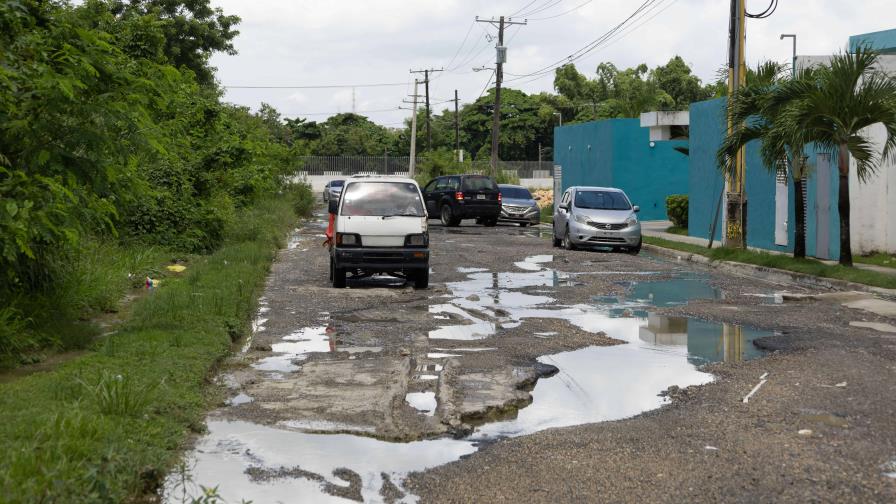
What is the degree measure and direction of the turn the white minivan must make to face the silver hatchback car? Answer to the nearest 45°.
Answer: approximately 135° to its left

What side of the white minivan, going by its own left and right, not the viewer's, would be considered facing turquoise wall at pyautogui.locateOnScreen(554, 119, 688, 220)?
back

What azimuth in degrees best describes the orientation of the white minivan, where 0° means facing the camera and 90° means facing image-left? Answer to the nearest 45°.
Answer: approximately 0°

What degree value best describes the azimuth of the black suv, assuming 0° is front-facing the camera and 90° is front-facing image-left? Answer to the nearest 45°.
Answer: approximately 135°

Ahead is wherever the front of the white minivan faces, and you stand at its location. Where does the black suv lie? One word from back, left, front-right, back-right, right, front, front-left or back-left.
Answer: back

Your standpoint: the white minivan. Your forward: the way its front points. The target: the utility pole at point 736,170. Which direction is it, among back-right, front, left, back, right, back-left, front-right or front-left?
back-left

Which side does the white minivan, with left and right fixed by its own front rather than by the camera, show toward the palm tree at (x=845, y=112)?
left

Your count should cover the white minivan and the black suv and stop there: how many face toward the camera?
1

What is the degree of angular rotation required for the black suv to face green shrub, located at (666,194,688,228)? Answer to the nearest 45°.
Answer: approximately 135° to its right

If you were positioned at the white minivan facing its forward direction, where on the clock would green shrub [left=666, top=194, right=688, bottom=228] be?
The green shrub is roughly at 7 o'clock from the white minivan.
